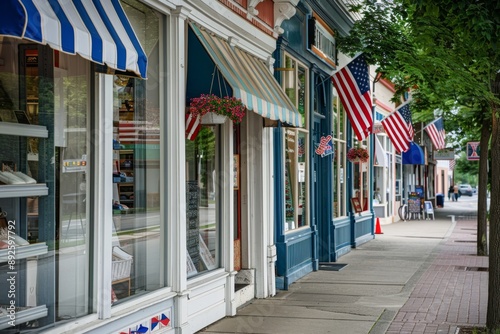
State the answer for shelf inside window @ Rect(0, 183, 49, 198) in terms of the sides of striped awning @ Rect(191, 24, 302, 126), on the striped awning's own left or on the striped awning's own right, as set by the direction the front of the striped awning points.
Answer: on the striped awning's own right

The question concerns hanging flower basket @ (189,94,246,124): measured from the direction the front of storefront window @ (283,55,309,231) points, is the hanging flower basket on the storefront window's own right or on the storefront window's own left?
on the storefront window's own right

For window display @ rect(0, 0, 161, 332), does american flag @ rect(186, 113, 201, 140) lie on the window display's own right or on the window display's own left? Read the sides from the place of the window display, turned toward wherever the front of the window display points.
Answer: on the window display's own left

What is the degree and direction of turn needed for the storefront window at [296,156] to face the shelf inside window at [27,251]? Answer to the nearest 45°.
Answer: approximately 45° to its right

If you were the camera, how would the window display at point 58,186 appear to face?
facing the viewer and to the right of the viewer

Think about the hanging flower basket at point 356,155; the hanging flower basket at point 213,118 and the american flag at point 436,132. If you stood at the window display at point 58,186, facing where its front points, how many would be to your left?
3

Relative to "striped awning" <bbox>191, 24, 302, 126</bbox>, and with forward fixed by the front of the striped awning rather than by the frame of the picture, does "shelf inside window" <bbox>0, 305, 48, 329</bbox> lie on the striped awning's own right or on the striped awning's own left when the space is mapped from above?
on the striped awning's own right
